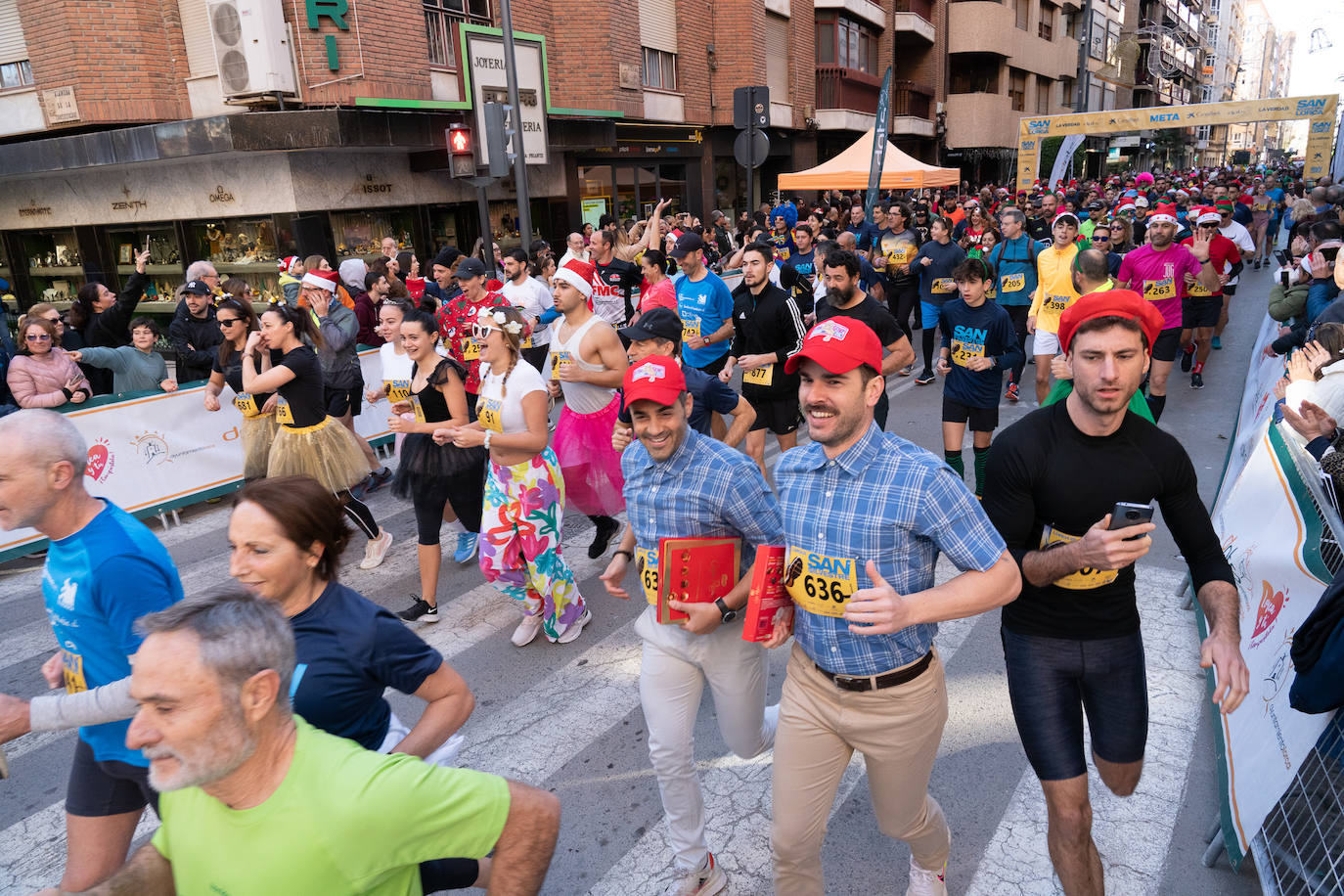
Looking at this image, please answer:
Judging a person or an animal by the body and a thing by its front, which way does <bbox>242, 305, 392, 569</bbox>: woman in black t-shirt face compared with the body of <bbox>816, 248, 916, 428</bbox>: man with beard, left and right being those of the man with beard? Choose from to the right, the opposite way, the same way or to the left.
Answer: the same way

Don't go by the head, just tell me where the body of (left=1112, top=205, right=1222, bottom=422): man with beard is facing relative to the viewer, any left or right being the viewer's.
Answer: facing the viewer

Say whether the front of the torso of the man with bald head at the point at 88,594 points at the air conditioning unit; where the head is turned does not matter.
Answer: no

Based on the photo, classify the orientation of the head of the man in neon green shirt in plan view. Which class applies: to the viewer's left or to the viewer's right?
to the viewer's left

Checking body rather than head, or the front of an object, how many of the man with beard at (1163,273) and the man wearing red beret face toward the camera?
2

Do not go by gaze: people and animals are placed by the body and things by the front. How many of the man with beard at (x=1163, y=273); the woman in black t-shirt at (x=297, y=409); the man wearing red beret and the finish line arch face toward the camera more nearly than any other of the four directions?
3

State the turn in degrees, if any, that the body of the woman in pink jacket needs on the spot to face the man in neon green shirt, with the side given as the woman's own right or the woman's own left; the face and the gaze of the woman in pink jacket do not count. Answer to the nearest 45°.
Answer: approximately 45° to the woman's own right

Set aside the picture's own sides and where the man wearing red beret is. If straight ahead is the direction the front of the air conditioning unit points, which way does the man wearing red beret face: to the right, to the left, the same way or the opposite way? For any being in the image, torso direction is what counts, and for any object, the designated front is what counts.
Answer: the same way

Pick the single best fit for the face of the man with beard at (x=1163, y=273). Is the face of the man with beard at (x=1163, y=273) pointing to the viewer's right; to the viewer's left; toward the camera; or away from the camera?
toward the camera

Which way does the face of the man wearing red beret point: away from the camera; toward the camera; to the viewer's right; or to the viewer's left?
toward the camera

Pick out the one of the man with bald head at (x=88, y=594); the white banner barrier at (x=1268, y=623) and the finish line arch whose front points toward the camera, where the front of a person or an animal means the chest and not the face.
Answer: the finish line arch

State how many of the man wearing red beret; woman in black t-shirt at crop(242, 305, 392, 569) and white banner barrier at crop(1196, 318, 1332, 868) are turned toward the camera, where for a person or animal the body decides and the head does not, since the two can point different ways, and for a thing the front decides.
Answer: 1

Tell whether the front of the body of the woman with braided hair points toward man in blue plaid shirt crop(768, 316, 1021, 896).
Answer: no

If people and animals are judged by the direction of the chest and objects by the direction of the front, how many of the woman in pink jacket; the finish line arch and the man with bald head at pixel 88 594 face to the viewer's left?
1

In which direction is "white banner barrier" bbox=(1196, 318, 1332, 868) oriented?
to the viewer's left

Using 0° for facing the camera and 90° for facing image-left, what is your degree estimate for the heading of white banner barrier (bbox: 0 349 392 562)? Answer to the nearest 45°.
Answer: approximately 315°

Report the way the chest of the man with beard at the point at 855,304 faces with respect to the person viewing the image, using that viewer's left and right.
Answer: facing the viewer and to the left of the viewer
